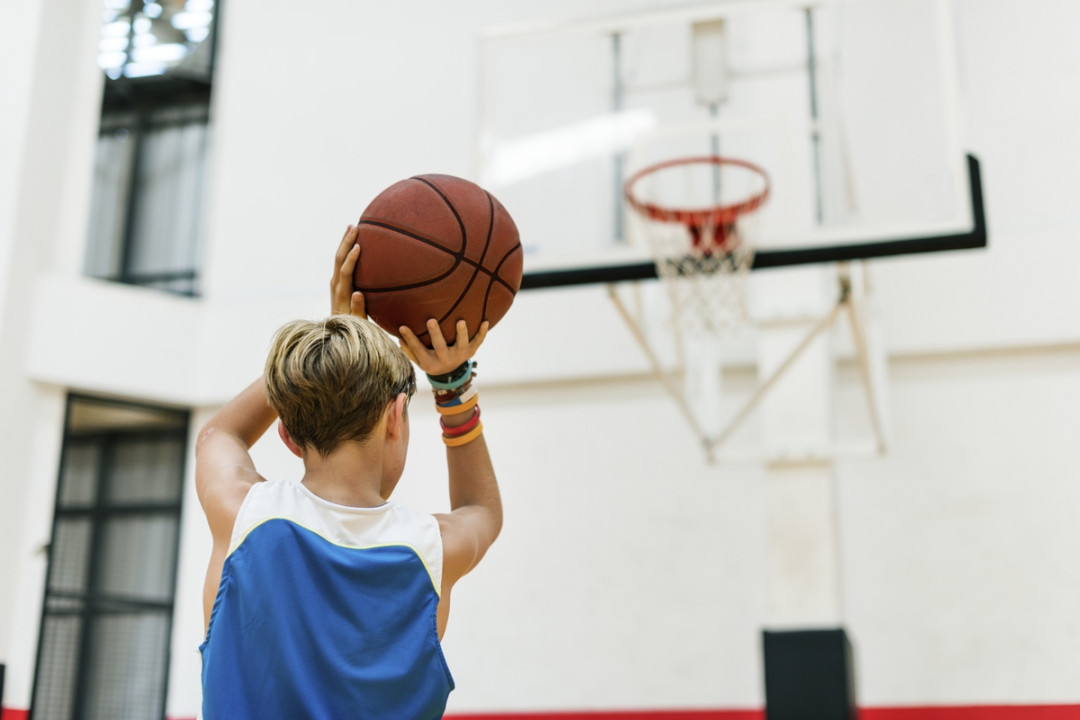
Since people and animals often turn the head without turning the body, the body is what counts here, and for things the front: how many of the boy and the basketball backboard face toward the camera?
1

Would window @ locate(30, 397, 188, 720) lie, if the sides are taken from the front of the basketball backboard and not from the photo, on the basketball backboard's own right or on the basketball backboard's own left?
on the basketball backboard's own right

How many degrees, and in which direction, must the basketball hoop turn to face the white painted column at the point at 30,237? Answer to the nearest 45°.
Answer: approximately 90° to its right

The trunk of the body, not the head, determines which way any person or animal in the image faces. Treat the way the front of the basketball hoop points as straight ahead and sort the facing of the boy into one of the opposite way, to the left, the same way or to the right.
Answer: the opposite way

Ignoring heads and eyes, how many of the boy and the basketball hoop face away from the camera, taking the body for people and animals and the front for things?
1

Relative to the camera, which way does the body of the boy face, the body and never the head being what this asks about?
away from the camera

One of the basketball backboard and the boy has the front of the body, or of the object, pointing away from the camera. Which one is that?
the boy

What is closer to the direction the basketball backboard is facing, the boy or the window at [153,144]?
the boy
